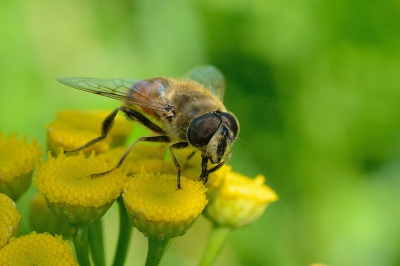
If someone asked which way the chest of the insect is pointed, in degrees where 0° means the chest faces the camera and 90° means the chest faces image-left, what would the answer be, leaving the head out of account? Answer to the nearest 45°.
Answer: approximately 315°

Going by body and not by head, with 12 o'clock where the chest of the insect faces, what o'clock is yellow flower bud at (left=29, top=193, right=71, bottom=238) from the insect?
The yellow flower bud is roughly at 4 o'clock from the insect.

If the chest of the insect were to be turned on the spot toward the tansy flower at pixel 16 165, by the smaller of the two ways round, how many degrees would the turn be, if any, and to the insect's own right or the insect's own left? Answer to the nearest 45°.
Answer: approximately 135° to the insect's own right

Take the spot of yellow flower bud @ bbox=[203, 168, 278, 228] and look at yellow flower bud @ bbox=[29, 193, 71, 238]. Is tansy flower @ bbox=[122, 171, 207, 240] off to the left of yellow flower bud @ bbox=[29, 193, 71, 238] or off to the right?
left

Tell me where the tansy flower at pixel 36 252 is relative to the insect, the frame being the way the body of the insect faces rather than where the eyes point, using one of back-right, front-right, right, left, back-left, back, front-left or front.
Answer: right
